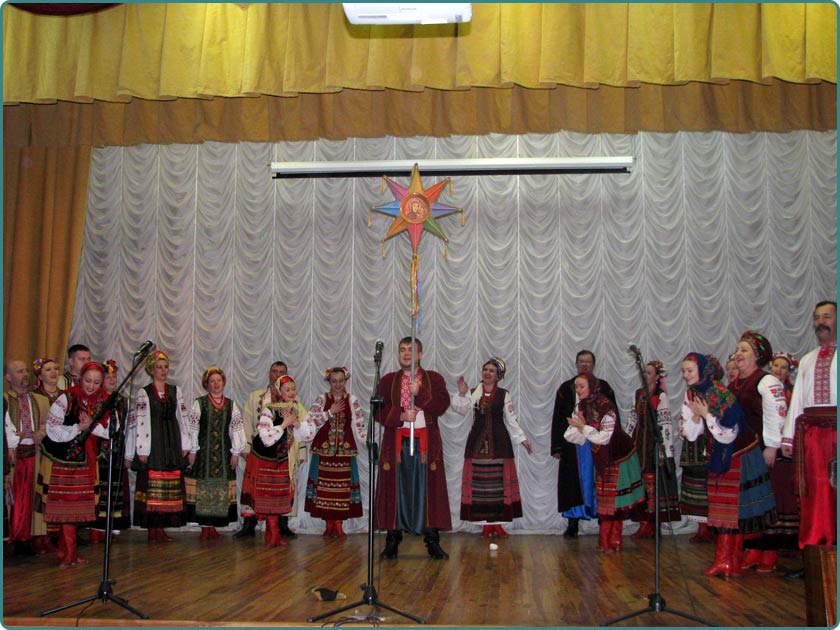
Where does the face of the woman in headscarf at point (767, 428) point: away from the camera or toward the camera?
toward the camera

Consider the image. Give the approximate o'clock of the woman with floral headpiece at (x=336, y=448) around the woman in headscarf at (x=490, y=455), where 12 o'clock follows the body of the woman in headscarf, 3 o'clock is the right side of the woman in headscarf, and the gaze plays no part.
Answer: The woman with floral headpiece is roughly at 3 o'clock from the woman in headscarf.

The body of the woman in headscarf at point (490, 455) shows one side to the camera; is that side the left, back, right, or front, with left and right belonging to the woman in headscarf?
front

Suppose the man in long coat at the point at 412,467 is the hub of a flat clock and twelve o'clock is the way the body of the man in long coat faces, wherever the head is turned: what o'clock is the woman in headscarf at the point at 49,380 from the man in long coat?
The woman in headscarf is roughly at 3 o'clock from the man in long coat.

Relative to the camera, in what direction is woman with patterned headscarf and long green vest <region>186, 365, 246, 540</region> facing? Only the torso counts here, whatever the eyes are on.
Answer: toward the camera

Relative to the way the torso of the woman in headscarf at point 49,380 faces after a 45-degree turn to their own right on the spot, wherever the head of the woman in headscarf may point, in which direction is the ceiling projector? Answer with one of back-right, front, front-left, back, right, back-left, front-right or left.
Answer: front-left

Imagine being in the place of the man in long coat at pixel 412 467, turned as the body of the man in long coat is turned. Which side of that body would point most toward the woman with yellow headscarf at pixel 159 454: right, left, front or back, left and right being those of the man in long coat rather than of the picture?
right

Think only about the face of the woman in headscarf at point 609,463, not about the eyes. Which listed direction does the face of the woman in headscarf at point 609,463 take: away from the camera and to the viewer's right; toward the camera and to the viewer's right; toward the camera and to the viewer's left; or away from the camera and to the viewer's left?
toward the camera and to the viewer's left

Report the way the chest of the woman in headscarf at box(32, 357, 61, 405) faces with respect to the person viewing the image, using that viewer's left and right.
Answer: facing the viewer and to the right of the viewer

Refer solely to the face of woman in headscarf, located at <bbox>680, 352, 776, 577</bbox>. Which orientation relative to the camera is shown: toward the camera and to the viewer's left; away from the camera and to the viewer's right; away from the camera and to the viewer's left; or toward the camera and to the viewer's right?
toward the camera and to the viewer's left

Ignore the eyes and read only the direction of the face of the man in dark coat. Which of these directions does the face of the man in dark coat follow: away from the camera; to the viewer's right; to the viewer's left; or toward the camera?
toward the camera

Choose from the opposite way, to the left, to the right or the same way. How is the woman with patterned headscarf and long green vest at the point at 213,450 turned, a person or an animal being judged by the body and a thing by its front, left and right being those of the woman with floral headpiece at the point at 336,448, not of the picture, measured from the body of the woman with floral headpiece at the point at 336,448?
the same way

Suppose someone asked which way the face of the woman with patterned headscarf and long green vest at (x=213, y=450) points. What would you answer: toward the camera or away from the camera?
toward the camera
